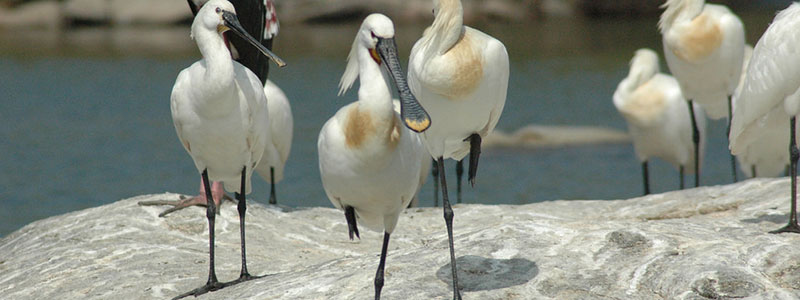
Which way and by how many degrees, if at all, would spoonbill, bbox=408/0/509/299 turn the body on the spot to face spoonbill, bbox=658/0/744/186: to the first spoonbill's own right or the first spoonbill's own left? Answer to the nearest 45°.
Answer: approximately 135° to the first spoonbill's own left

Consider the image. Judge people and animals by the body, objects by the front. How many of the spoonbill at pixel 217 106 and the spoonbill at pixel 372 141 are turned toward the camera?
2

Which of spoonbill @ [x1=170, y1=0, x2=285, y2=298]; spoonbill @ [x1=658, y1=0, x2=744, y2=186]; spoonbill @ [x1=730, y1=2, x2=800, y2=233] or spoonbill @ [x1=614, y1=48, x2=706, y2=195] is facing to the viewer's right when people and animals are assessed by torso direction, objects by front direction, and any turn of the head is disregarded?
spoonbill @ [x1=730, y1=2, x2=800, y2=233]

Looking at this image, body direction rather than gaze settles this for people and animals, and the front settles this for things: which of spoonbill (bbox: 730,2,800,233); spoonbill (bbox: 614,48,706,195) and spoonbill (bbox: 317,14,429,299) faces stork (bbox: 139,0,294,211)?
spoonbill (bbox: 614,48,706,195)
